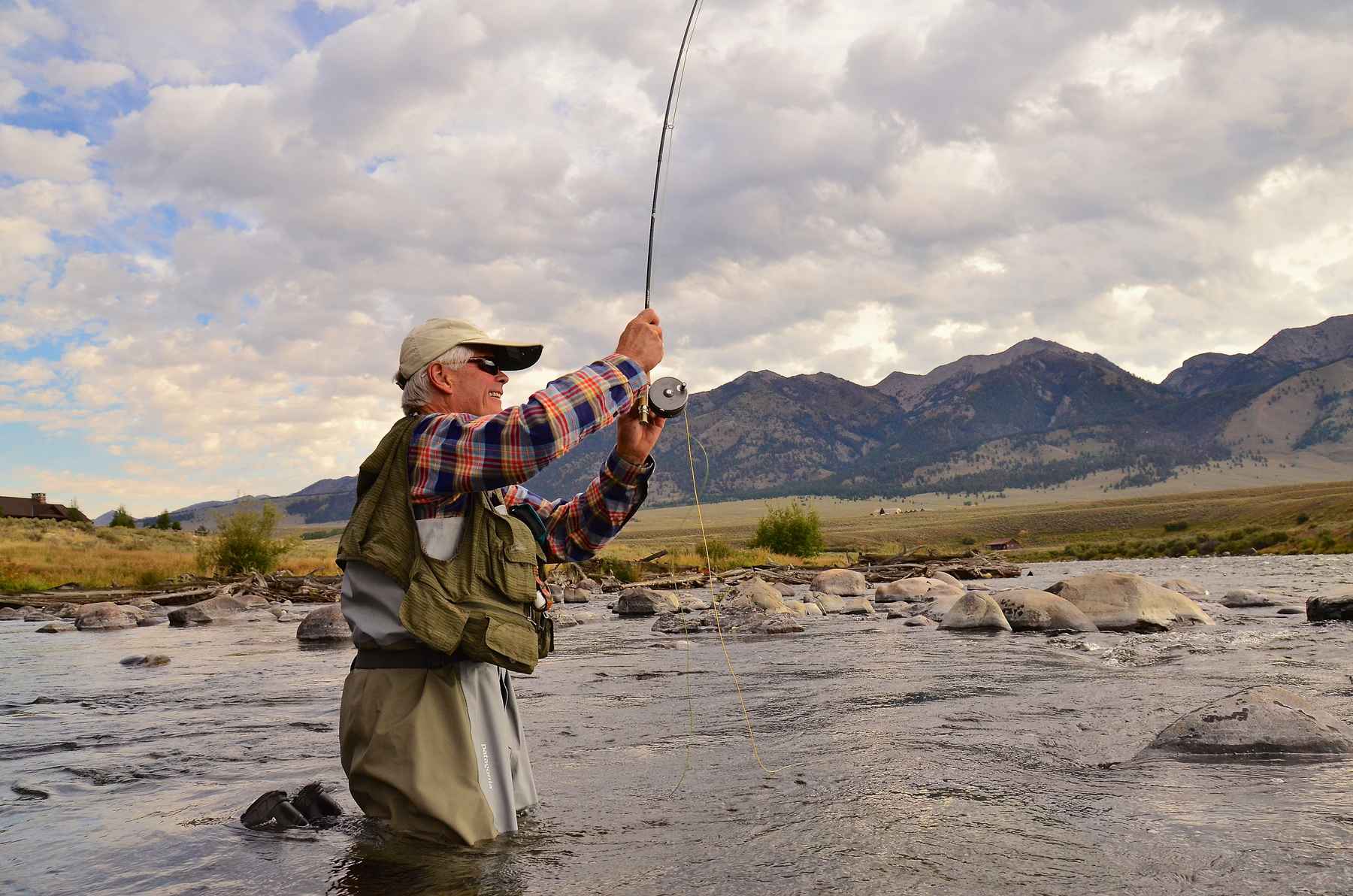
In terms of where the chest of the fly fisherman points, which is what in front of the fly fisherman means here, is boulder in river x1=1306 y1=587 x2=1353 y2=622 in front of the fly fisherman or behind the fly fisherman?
in front

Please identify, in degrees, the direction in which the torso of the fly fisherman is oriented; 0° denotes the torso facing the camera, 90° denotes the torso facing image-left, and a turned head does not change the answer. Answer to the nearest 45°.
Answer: approximately 270°

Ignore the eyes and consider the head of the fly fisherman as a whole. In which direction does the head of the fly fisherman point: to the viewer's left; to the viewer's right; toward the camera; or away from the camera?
to the viewer's right

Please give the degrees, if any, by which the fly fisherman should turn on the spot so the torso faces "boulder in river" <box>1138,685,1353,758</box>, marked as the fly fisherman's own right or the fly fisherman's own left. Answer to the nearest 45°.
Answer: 0° — they already face it
